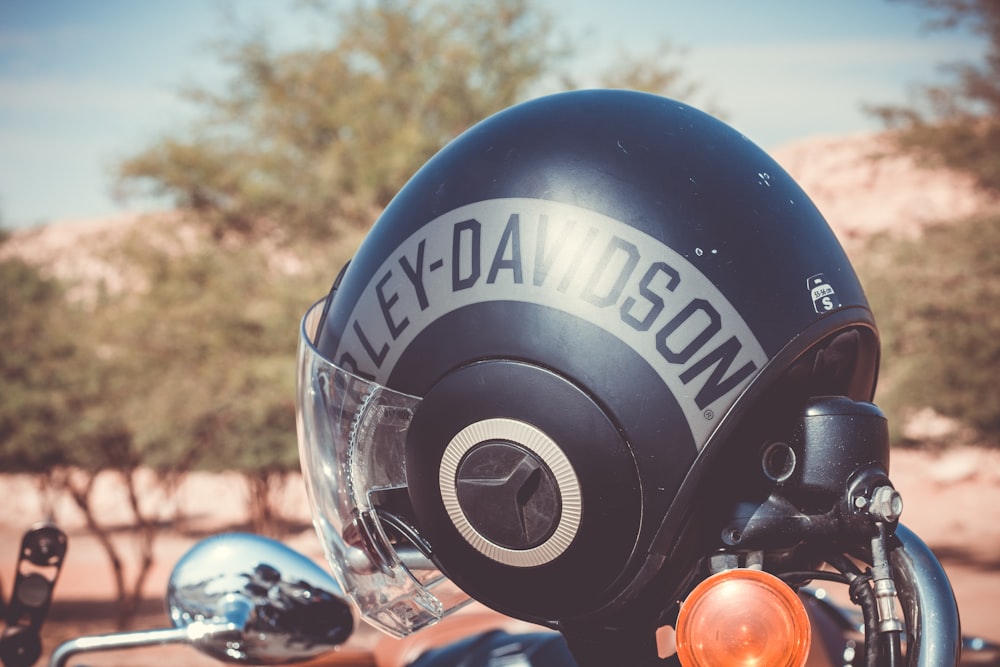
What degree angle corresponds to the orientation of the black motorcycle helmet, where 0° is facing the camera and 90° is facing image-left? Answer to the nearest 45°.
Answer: approximately 90°

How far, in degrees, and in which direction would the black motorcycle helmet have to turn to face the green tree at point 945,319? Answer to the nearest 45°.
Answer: approximately 90° to its right

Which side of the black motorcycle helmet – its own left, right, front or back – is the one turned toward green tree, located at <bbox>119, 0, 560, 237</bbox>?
right

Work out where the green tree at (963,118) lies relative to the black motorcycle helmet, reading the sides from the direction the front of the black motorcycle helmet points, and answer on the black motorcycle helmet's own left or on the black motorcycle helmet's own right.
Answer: on the black motorcycle helmet's own right

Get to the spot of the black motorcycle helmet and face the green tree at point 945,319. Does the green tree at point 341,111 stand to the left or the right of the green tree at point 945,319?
left

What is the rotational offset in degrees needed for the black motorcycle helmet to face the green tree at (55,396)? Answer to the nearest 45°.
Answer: approximately 45° to its right
